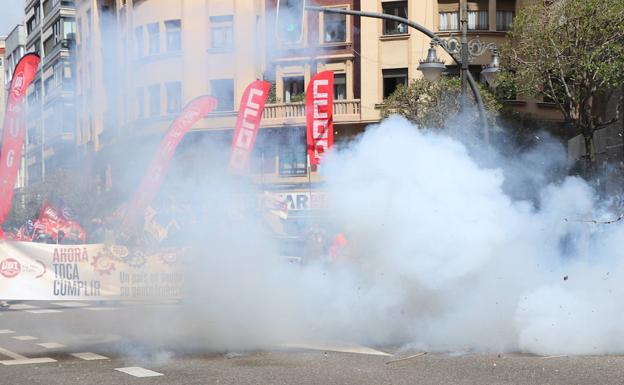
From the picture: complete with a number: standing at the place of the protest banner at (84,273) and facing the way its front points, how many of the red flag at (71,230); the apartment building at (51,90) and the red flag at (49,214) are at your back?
3

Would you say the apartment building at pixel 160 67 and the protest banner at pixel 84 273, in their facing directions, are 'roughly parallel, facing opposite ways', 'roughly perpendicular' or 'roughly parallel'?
roughly parallel

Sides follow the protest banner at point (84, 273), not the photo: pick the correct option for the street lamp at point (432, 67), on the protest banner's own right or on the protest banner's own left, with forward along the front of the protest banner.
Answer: on the protest banner's own left

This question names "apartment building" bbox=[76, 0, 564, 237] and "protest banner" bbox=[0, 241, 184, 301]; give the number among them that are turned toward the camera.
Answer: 2

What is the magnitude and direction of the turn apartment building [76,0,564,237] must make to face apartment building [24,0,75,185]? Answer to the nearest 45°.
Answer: approximately 135° to its right

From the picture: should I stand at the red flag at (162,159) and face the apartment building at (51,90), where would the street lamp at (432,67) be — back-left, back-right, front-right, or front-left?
back-right

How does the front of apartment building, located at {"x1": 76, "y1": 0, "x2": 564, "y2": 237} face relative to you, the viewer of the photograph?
facing the viewer

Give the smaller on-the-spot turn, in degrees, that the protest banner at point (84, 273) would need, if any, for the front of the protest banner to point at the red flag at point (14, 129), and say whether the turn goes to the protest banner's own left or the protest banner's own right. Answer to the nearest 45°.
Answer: approximately 180°

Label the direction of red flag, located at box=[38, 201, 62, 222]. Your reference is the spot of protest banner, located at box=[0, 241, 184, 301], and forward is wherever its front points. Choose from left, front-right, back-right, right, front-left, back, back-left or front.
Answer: back
